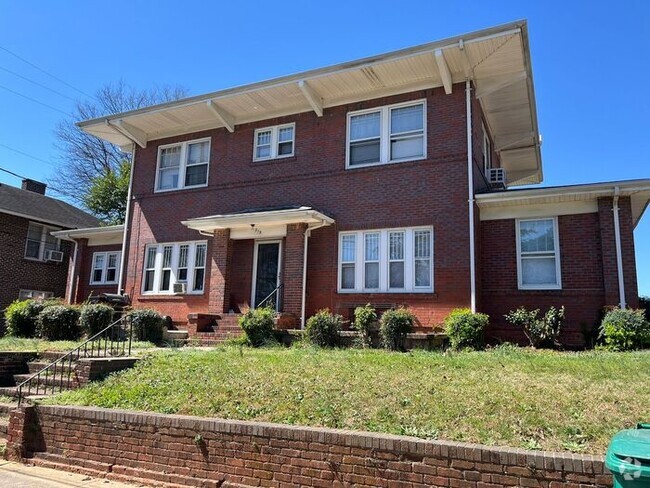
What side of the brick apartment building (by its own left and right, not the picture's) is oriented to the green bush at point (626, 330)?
left

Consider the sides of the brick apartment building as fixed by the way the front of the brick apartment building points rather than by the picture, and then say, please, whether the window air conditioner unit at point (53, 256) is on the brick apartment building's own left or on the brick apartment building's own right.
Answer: on the brick apartment building's own right

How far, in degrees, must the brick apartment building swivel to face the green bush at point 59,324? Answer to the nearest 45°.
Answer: approximately 45° to its right

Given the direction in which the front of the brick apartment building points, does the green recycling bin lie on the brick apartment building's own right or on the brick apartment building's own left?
on the brick apartment building's own left

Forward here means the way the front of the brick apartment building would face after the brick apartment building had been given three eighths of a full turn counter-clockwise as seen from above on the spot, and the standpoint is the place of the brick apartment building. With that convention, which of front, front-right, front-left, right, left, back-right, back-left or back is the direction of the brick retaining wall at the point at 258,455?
right

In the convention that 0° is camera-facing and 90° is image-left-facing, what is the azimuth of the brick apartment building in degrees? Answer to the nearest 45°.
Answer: approximately 45°

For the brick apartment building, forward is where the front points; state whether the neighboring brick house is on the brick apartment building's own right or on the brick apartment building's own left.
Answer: on the brick apartment building's own right
